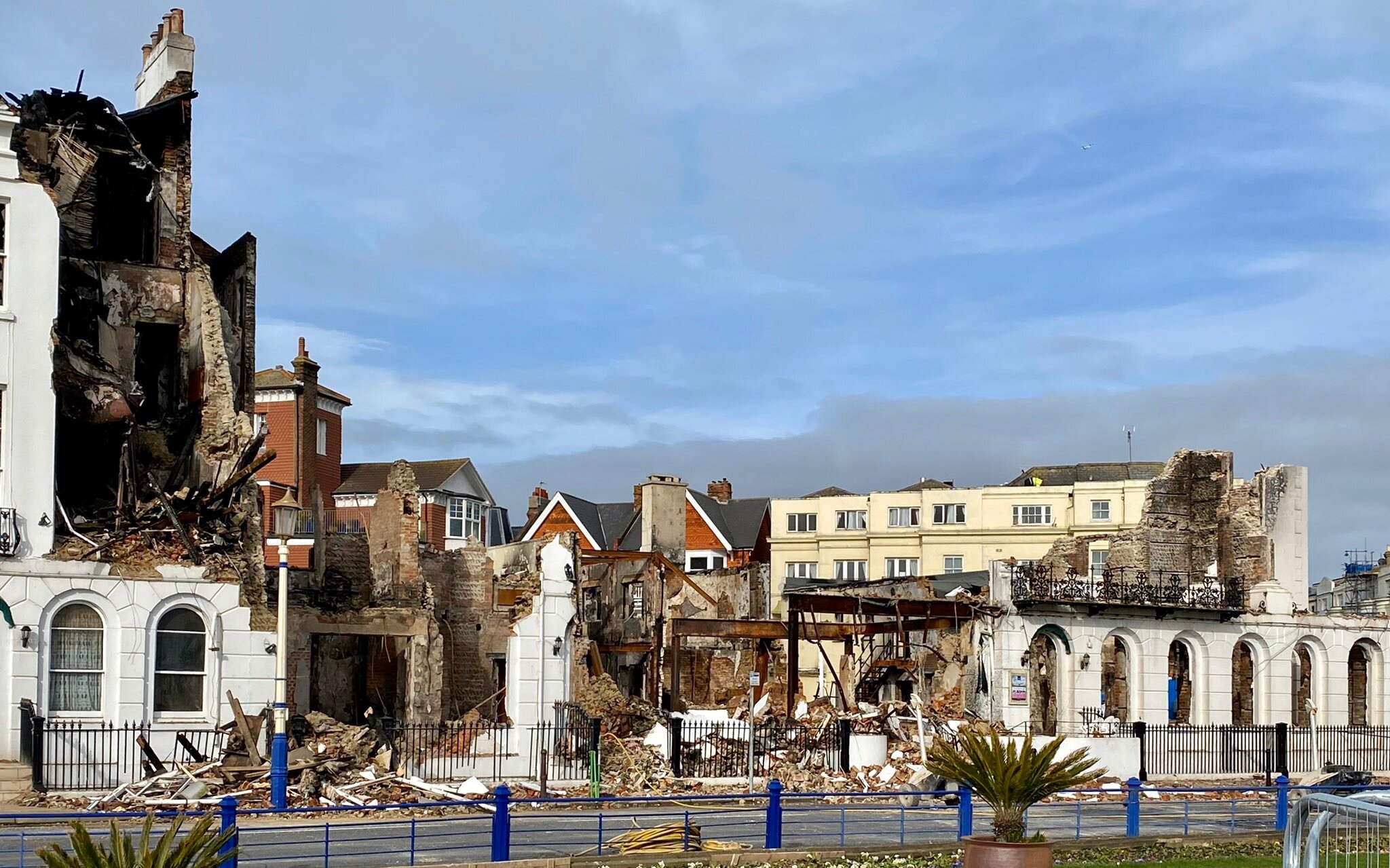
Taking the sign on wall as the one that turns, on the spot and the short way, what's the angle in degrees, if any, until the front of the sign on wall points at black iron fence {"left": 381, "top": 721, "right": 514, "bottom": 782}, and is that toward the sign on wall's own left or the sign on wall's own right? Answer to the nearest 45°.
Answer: approximately 45° to the sign on wall's own right

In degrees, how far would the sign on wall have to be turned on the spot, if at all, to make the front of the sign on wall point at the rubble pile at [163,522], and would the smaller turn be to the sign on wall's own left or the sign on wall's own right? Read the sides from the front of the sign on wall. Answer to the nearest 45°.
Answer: approximately 45° to the sign on wall's own right

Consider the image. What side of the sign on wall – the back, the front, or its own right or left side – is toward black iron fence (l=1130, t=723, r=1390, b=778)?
left

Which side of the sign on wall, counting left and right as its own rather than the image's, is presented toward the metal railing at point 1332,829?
front

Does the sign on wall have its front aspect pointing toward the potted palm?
yes

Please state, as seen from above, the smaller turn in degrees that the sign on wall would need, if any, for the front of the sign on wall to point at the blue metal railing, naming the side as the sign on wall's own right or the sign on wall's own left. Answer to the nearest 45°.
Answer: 0° — it already faces it

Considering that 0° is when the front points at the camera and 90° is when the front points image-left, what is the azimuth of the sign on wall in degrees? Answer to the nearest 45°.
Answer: approximately 0°

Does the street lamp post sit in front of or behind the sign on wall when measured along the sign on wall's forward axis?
in front

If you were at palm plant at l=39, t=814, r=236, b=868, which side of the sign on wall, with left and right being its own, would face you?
front

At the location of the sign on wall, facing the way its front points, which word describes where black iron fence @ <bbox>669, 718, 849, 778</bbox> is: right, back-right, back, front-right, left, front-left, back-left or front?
front-right
